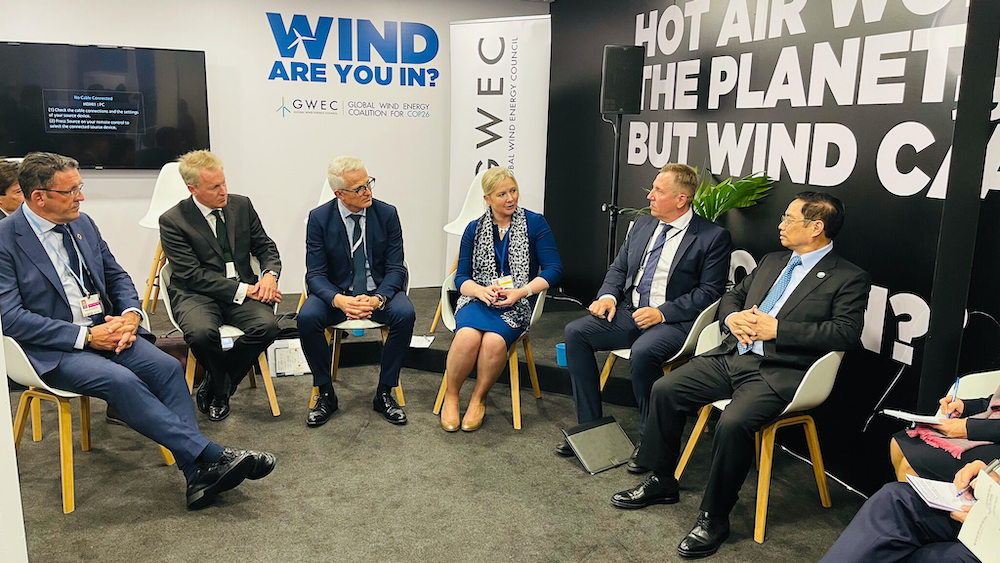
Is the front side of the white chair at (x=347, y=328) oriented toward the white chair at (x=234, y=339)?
no

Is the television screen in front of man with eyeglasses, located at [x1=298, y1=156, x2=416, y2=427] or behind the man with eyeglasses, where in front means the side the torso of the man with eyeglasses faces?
behind

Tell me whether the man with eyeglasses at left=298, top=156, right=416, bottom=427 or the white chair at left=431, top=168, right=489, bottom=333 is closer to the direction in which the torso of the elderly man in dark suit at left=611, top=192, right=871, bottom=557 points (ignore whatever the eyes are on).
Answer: the man with eyeglasses

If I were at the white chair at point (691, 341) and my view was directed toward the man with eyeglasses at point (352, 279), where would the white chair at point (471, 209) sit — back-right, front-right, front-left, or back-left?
front-right

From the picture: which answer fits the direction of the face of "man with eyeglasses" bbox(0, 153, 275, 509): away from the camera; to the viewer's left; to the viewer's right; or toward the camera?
to the viewer's right

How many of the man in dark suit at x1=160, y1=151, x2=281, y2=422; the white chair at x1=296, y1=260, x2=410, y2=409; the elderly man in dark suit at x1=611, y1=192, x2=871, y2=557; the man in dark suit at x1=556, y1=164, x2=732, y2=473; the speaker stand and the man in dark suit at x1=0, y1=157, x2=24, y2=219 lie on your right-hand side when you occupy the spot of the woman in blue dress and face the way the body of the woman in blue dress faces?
3

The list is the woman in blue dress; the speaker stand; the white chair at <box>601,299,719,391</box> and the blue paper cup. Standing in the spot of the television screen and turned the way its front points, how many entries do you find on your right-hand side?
0

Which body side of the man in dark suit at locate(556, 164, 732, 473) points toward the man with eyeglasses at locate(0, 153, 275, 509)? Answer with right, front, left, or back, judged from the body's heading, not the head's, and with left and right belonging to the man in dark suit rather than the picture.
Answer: front

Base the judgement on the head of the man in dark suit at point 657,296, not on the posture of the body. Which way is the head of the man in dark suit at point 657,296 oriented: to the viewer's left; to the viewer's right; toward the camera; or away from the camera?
to the viewer's left

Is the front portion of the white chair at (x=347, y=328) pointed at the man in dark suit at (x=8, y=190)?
no

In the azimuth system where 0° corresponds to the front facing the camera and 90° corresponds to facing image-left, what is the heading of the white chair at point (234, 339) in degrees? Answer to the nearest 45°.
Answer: approximately 315°

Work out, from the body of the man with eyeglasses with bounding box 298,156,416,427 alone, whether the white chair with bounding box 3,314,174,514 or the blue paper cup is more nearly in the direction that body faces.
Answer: the white chair

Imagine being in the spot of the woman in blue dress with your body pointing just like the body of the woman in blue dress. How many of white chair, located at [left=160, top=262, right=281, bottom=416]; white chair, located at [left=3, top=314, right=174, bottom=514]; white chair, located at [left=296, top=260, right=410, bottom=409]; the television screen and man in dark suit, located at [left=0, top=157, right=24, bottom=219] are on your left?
0

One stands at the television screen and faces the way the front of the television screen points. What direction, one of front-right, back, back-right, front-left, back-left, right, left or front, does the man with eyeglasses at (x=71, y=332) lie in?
front

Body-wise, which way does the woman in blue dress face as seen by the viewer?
toward the camera

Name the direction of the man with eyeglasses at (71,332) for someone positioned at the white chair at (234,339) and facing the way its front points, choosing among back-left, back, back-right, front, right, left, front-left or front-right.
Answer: right

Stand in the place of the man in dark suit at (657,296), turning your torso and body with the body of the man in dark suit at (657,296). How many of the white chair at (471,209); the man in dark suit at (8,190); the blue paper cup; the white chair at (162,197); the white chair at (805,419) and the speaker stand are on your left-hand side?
1

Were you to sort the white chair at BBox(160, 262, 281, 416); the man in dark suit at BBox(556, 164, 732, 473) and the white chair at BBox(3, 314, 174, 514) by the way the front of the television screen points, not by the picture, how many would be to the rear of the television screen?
0

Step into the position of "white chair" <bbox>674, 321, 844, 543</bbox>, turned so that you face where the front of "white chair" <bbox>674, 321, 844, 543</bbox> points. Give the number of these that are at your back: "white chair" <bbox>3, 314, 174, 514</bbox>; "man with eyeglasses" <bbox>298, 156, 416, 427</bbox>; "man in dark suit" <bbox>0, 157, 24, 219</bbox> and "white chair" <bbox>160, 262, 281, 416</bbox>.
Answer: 0

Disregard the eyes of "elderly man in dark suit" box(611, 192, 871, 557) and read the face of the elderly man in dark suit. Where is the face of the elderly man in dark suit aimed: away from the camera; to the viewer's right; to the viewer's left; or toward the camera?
to the viewer's left

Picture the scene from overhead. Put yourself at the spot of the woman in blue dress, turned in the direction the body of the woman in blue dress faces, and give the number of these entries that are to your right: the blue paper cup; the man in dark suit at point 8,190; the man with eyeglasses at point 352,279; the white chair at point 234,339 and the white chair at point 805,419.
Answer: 3

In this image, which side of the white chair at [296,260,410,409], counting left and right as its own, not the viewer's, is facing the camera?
front
